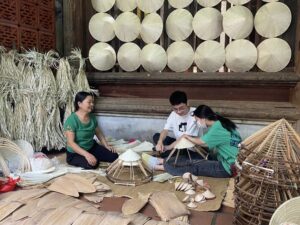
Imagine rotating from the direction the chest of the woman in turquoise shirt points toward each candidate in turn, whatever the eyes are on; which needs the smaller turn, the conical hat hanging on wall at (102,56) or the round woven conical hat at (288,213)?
the conical hat hanging on wall

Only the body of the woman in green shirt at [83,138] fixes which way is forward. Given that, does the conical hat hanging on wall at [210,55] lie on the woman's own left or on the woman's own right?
on the woman's own left

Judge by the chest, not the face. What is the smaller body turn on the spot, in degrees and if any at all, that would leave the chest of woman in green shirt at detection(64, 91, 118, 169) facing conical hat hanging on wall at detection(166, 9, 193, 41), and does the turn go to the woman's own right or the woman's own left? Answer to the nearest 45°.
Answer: approximately 90° to the woman's own left

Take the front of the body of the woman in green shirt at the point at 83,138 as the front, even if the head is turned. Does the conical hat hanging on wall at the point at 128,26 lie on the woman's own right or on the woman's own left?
on the woman's own left

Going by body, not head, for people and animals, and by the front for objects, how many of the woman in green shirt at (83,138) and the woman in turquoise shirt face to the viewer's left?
1

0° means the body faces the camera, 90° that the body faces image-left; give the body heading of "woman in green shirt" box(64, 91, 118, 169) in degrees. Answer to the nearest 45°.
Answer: approximately 315°

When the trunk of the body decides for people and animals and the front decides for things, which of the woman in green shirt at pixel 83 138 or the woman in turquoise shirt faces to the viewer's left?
the woman in turquoise shirt

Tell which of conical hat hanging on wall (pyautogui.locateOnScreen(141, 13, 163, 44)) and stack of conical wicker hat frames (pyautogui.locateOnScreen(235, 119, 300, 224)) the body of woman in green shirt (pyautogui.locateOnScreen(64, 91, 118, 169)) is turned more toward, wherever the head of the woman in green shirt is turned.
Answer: the stack of conical wicker hat frames

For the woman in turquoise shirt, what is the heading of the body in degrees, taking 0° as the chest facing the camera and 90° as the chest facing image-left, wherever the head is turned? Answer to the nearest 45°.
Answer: approximately 90°

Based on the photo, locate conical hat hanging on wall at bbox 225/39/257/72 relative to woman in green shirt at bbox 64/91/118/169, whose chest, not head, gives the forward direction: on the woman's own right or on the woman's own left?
on the woman's own left

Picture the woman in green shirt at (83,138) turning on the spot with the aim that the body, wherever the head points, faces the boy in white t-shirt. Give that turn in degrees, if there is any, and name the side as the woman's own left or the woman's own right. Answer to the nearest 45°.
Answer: approximately 45° to the woman's own left

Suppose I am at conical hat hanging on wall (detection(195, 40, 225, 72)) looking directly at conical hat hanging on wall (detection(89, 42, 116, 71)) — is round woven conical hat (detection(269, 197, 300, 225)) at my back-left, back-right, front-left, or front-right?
back-left
